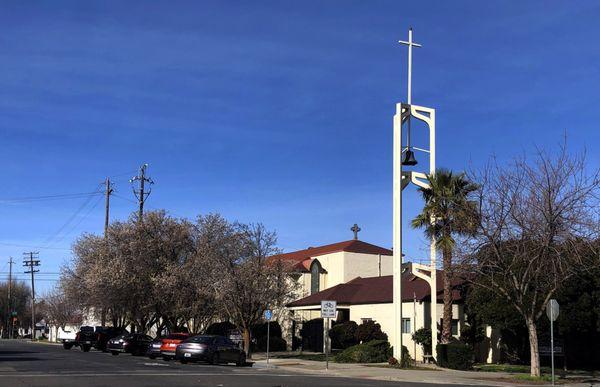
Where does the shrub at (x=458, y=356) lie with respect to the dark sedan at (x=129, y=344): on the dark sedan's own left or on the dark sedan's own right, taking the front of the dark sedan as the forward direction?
on the dark sedan's own right

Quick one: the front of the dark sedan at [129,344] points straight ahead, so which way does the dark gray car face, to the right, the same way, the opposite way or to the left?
the same way

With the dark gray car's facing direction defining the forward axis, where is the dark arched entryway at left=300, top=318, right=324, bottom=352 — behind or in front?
in front

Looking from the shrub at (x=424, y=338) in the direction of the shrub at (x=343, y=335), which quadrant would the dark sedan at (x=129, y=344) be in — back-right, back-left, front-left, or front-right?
front-left

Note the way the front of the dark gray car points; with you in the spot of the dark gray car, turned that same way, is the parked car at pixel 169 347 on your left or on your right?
on your left

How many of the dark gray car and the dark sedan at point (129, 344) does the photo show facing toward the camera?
0

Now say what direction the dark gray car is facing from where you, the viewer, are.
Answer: facing away from the viewer and to the right of the viewer

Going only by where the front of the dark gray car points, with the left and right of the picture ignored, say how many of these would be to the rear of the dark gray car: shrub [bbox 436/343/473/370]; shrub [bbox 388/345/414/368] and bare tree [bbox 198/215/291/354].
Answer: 0

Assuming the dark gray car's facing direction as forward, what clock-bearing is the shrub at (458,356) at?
The shrub is roughly at 2 o'clock from the dark gray car.

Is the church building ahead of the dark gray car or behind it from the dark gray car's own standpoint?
ahead
